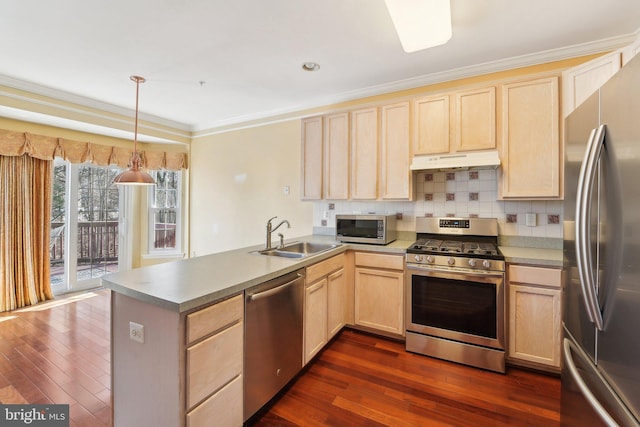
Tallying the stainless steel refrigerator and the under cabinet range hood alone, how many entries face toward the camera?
1

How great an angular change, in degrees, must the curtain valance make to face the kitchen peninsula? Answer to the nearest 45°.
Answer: approximately 45° to its right

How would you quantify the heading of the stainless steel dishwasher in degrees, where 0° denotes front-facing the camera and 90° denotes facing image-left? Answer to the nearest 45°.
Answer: approximately 315°

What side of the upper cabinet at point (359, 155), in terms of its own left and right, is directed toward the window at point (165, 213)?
right

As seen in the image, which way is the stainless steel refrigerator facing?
to the viewer's left

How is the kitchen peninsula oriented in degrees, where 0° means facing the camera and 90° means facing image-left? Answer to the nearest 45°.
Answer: approximately 315°

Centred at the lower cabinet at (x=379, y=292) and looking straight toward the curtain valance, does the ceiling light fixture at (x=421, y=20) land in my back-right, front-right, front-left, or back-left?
back-left

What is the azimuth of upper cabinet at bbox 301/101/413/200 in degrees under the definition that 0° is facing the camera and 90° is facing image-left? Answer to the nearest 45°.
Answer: approximately 45°
